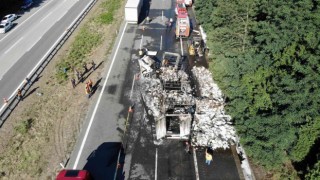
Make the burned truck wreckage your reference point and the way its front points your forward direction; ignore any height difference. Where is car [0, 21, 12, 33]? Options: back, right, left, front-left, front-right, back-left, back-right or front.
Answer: left

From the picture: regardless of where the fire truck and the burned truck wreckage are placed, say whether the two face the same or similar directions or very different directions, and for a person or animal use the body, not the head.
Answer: same or similar directions

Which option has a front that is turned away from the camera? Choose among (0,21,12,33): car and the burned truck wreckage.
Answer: the burned truck wreckage

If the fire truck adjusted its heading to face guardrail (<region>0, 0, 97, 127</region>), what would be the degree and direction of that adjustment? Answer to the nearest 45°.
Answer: approximately 90° to its left

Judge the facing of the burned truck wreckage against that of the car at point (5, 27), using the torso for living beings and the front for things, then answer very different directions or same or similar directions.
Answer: very different directions

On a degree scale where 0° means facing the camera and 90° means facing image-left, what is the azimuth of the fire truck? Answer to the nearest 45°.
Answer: approximately 180°

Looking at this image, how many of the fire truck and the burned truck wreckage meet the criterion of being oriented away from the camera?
2

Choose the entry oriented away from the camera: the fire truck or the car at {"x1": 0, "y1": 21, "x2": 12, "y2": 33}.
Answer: the fire truck

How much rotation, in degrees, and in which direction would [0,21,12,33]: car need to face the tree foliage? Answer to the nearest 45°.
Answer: approximately 90° to its left

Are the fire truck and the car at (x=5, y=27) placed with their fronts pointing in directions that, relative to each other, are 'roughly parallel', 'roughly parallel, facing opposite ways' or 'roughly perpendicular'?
roughly parallel, facing opposite ways

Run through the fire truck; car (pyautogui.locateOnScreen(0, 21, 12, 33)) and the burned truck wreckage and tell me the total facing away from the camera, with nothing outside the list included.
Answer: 2

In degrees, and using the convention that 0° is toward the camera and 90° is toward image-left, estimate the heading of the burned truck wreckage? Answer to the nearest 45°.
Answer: approximately 180°

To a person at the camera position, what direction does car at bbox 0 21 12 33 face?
facing the viewer and to the left of the viewer
